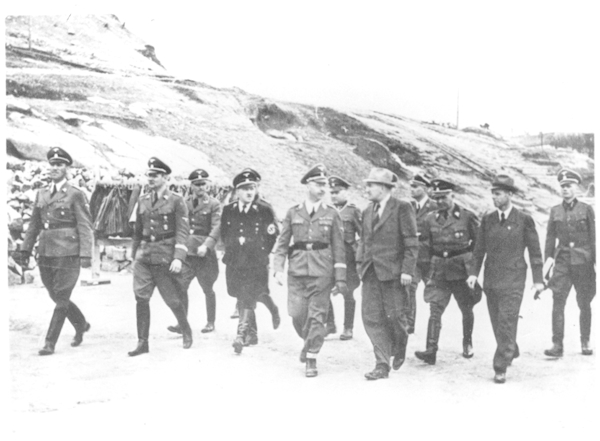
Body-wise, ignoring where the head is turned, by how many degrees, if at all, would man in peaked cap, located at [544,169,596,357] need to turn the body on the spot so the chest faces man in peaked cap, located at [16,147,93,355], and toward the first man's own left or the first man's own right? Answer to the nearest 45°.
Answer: approximately 45° to the first man's own right

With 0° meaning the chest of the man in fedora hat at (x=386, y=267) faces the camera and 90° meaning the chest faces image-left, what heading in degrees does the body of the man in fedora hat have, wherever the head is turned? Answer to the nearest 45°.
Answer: approximately 45°

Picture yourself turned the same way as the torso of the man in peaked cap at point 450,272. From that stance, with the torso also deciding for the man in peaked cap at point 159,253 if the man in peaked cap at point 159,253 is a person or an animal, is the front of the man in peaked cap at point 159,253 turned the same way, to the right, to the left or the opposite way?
the same way

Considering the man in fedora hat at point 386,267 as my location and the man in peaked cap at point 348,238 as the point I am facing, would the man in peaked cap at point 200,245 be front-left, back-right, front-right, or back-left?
front-left

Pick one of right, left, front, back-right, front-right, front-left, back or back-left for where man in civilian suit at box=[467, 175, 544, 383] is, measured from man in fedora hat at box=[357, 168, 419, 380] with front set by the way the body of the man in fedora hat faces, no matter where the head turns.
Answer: back-left

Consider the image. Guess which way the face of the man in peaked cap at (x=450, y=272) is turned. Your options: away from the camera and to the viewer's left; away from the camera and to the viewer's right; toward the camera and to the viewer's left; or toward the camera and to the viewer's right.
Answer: toward the camera and to the viewer's left

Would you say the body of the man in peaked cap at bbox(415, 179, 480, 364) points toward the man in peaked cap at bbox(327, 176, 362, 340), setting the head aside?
no

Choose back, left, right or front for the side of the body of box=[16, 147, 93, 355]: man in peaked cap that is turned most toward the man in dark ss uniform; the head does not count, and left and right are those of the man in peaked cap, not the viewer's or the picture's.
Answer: left

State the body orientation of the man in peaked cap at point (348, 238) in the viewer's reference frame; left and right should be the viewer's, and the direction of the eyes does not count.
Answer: facing the viewer and to the left of the viewer

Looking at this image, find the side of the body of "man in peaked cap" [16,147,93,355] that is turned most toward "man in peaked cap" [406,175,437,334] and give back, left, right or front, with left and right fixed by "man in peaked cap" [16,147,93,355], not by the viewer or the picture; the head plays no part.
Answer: left

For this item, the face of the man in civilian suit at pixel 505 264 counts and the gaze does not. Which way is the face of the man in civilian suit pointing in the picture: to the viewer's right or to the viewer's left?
to the viewer's left

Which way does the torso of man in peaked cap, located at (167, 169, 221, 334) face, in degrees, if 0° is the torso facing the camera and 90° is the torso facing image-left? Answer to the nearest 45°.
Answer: approximately 45°

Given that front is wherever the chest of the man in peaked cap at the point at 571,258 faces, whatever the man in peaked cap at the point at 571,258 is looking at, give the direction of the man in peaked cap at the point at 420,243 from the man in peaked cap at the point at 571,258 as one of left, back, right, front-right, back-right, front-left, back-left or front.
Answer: front-right

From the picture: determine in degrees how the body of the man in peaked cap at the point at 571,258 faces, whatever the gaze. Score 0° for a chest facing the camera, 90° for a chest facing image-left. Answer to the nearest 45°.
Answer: approximately 45°

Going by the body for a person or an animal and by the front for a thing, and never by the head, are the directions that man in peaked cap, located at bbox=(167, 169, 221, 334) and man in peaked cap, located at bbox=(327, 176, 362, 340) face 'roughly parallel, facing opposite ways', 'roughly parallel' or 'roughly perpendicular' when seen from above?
roughly parallel

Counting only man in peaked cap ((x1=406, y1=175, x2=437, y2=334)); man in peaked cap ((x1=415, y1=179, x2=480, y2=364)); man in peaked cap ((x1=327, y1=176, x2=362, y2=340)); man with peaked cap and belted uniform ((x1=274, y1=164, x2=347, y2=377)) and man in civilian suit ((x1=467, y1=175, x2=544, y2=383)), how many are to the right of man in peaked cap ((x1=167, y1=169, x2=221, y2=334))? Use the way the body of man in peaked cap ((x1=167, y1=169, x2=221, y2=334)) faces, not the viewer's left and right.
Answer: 0

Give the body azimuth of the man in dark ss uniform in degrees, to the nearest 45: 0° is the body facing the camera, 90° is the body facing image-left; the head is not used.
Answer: approximately 0°

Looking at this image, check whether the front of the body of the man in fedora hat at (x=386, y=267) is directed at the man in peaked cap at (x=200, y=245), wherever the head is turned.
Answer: no

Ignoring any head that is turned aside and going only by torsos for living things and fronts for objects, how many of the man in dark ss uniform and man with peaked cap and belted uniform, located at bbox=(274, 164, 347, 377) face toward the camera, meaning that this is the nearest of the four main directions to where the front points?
2

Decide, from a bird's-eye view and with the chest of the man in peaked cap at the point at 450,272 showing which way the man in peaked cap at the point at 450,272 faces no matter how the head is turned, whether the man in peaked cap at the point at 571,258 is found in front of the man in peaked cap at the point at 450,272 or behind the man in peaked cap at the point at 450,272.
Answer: behind
